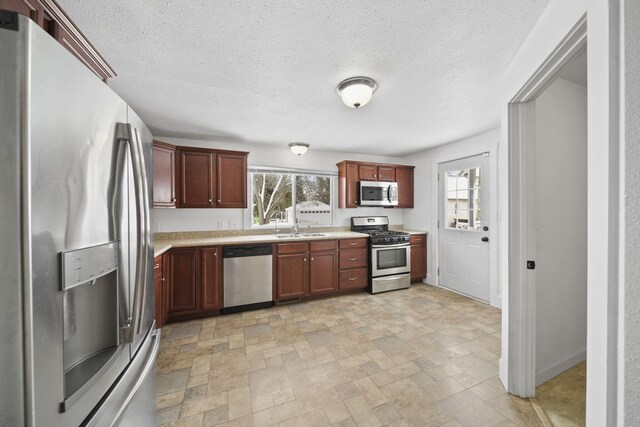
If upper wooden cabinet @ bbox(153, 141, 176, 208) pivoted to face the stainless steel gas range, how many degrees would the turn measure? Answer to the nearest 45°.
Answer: approximately 45° to its left

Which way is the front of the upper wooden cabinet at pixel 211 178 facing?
toward the camera

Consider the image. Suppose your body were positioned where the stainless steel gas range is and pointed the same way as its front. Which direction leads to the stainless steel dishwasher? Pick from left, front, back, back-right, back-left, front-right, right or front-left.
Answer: right

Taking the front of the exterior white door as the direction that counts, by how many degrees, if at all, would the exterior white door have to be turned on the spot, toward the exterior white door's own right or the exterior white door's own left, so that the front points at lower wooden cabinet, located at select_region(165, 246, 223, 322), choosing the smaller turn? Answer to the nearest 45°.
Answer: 0° — it already faces it

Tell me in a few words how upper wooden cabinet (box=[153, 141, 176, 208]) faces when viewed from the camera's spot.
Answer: facing the viewer and to the right of the viewer

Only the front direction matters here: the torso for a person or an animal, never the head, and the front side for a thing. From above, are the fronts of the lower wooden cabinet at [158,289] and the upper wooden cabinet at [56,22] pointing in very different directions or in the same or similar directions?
same or similar directions

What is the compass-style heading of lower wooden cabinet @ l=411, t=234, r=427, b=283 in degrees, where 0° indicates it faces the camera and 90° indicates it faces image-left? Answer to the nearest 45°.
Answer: approximately 315°

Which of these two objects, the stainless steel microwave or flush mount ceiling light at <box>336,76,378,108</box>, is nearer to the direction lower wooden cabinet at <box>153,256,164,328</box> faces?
the stainless steel microwave

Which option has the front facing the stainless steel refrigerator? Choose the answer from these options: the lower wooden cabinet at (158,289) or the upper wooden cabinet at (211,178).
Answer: the upper wooden cabinet

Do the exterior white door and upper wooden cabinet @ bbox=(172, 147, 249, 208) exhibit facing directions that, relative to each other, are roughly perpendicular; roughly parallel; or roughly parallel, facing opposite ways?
roughly perpendicular

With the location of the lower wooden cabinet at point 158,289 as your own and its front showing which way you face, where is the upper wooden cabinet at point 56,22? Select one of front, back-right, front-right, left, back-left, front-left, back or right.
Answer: right

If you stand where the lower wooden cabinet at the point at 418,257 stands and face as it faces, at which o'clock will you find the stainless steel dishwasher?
The stainless steel dishwasher is roughly at 3 o'clock from the lower wooden cabinet.

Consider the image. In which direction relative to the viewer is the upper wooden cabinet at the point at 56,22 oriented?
to the viewer's right

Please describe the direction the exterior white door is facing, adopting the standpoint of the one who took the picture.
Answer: facing the viewer and to the left of the viewer

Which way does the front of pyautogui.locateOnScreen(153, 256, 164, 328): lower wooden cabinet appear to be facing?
to the viewer's right
